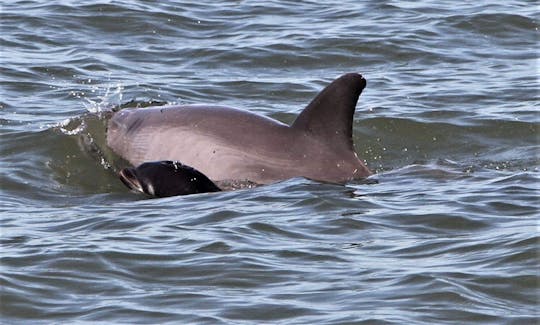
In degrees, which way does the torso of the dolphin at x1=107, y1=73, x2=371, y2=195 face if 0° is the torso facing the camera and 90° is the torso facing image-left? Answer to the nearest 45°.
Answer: approximately 90°
